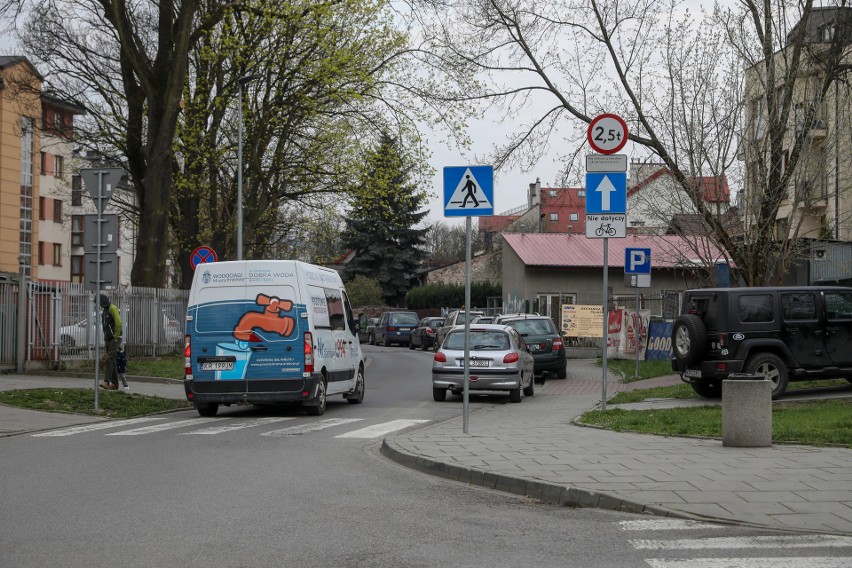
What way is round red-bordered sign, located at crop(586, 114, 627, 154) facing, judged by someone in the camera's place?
facing the viewer

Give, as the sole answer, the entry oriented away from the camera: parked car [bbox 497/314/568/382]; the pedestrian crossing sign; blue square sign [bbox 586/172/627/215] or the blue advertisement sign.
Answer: the parked car

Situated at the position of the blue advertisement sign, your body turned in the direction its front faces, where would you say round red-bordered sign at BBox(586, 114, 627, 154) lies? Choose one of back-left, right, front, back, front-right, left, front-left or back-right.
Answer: front

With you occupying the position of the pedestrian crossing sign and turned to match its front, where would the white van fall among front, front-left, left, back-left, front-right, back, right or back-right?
back-right

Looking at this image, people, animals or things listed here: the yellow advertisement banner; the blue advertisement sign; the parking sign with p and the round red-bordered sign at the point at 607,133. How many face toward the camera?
4

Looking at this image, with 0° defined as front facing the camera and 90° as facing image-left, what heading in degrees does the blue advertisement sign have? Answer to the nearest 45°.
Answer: approximately 0°

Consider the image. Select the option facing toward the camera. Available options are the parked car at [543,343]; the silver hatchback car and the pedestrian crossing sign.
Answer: the pedestrian crossing sign

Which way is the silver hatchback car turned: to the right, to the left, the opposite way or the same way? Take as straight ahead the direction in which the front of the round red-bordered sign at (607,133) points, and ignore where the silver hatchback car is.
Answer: the opposite way

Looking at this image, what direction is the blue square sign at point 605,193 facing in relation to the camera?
toward the camera

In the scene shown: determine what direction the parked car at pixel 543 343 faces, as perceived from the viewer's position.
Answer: facing away from the viewer

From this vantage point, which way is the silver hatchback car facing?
away from the camera

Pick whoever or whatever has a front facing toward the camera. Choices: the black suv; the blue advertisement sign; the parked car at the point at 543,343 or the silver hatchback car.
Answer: the blue advertisement sign

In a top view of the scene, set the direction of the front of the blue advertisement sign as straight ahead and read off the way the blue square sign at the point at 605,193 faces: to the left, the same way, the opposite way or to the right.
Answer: the same way

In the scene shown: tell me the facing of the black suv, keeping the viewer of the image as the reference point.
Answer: facing away from the viewer and to the right of the viewer

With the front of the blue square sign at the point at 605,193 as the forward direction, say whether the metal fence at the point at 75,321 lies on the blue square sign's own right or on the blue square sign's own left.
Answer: on the blue square sign's own right

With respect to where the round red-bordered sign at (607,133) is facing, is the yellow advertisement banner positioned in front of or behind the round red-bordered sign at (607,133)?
behind
